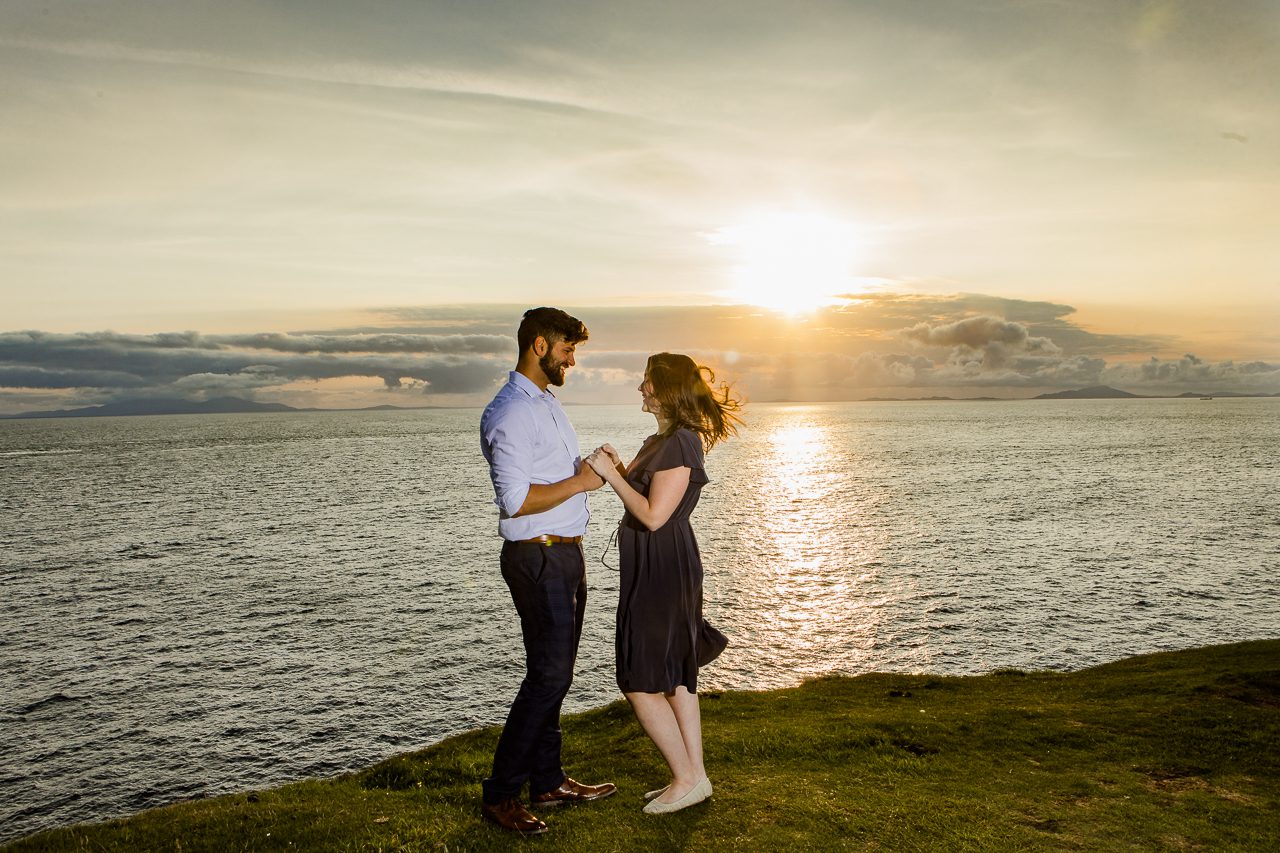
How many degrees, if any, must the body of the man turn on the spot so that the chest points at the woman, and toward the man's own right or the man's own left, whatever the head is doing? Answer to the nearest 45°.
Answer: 0° — they already face them

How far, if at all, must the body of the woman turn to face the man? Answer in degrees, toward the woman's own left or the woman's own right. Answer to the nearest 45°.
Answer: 0° — they already face them

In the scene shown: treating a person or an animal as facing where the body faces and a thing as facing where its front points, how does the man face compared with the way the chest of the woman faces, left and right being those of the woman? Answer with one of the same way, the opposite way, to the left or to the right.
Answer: the opposite way

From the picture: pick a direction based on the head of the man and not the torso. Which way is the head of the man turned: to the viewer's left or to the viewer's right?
to the viewer's right

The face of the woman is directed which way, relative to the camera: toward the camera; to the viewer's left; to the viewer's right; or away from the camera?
to the viewer's left

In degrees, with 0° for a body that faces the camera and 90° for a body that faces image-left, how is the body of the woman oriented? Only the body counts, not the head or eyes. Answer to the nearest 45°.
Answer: approximately 90°

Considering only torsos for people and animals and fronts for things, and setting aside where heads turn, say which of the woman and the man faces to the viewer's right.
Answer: the man

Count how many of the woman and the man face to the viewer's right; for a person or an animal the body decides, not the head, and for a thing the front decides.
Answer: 1

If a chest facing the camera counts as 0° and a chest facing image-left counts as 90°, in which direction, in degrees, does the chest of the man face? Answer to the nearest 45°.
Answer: approximately 270°
